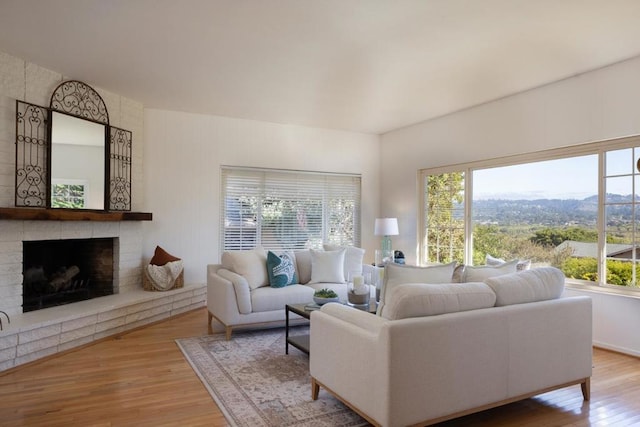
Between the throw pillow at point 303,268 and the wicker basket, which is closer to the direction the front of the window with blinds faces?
the throw pillow

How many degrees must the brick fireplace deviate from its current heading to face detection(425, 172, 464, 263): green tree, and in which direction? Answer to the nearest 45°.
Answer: approximately 45° to its left

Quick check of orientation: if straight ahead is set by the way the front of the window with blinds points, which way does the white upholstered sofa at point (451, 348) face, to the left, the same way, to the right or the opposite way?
the opposite way

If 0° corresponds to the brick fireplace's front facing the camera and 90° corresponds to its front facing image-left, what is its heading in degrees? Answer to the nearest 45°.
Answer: approximately 315°

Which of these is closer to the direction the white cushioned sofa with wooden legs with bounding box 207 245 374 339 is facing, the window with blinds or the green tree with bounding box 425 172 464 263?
the green tree

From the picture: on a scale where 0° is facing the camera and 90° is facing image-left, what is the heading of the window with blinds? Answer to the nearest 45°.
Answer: approximately 0°

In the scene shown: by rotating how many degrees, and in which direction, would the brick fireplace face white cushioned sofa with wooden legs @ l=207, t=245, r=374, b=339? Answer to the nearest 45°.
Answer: approximately 45° to its left

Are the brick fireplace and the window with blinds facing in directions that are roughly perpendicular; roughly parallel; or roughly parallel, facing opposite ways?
roughly perpendicular

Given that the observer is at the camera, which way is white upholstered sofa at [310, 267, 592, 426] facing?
facing away from the viewer and to the left of the viewer

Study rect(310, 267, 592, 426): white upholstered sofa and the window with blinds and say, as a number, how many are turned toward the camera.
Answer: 1

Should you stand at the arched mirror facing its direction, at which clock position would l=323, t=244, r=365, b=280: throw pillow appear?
The throw pillow is roughly at 11 o'clock from the arched mirror.
